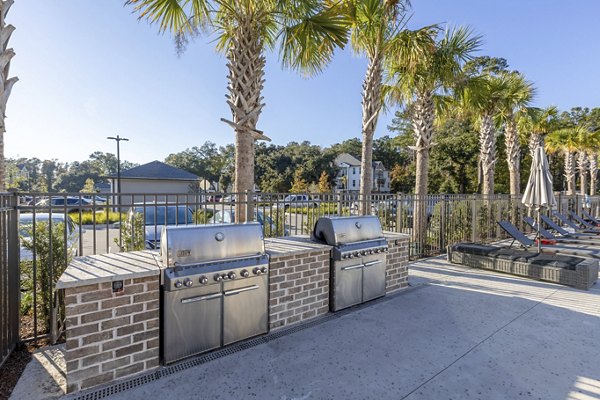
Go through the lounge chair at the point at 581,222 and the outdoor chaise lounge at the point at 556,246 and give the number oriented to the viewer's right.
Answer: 2

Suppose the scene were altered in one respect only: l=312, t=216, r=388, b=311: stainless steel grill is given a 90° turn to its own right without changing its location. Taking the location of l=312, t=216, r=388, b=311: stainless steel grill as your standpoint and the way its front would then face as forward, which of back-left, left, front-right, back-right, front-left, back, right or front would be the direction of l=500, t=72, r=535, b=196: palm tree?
back

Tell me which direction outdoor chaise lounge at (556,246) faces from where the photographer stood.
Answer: facing to the right of the viewer

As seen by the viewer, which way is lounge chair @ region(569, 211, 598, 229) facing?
to the viewer's right

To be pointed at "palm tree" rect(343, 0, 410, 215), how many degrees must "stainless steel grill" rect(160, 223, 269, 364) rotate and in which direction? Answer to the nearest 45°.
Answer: approximately 90° to its left

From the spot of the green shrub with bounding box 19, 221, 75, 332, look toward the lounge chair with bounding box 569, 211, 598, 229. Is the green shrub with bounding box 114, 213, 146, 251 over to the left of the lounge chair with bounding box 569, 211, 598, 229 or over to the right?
left

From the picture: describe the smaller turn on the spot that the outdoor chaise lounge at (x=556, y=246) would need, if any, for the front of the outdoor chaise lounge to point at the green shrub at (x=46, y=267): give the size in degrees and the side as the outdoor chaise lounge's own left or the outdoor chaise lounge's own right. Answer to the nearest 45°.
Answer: approximately 135° to the outdoor chaise lounge's own right
